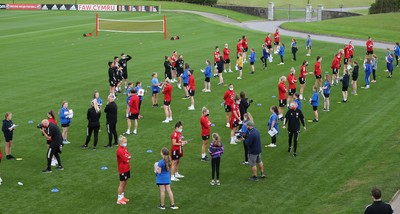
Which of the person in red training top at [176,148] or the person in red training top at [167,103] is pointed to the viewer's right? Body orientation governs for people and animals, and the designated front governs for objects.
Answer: the person in red training top at [176,148]

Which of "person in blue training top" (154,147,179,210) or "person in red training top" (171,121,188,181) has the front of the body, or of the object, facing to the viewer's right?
the person in red training top

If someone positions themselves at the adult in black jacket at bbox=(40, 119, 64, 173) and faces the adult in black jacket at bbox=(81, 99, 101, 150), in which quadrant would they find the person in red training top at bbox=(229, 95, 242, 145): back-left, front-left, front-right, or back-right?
front-right

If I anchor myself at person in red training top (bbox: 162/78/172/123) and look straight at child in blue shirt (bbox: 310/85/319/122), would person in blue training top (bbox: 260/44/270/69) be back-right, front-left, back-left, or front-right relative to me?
front-left

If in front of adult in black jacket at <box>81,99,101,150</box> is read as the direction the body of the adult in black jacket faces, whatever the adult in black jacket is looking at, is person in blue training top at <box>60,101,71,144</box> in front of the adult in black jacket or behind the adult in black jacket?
in front

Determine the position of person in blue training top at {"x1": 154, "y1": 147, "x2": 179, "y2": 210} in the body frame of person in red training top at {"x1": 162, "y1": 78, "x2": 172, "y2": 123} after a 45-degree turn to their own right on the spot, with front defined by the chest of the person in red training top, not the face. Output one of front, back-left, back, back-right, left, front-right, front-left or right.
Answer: back-left

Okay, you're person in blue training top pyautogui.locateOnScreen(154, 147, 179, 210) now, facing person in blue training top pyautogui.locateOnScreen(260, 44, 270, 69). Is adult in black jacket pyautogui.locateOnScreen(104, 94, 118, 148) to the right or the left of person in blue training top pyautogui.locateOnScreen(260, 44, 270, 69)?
left
